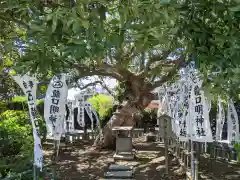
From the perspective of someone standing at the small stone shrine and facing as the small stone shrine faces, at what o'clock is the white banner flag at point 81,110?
The white banner flag is roughly at 5 o'clock from the small stone shrine.

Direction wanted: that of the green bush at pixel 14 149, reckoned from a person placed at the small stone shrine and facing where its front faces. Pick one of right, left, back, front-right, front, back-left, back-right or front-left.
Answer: front-right

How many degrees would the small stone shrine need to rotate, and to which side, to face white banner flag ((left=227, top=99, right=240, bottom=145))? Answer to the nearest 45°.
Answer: approximately 45° to its left

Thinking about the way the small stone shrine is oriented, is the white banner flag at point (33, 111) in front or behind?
in front

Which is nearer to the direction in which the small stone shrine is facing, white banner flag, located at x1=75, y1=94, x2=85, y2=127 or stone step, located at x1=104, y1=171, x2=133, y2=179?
the stone step

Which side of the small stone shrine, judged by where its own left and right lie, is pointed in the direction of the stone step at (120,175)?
front

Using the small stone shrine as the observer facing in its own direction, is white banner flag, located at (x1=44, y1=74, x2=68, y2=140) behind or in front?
in front
